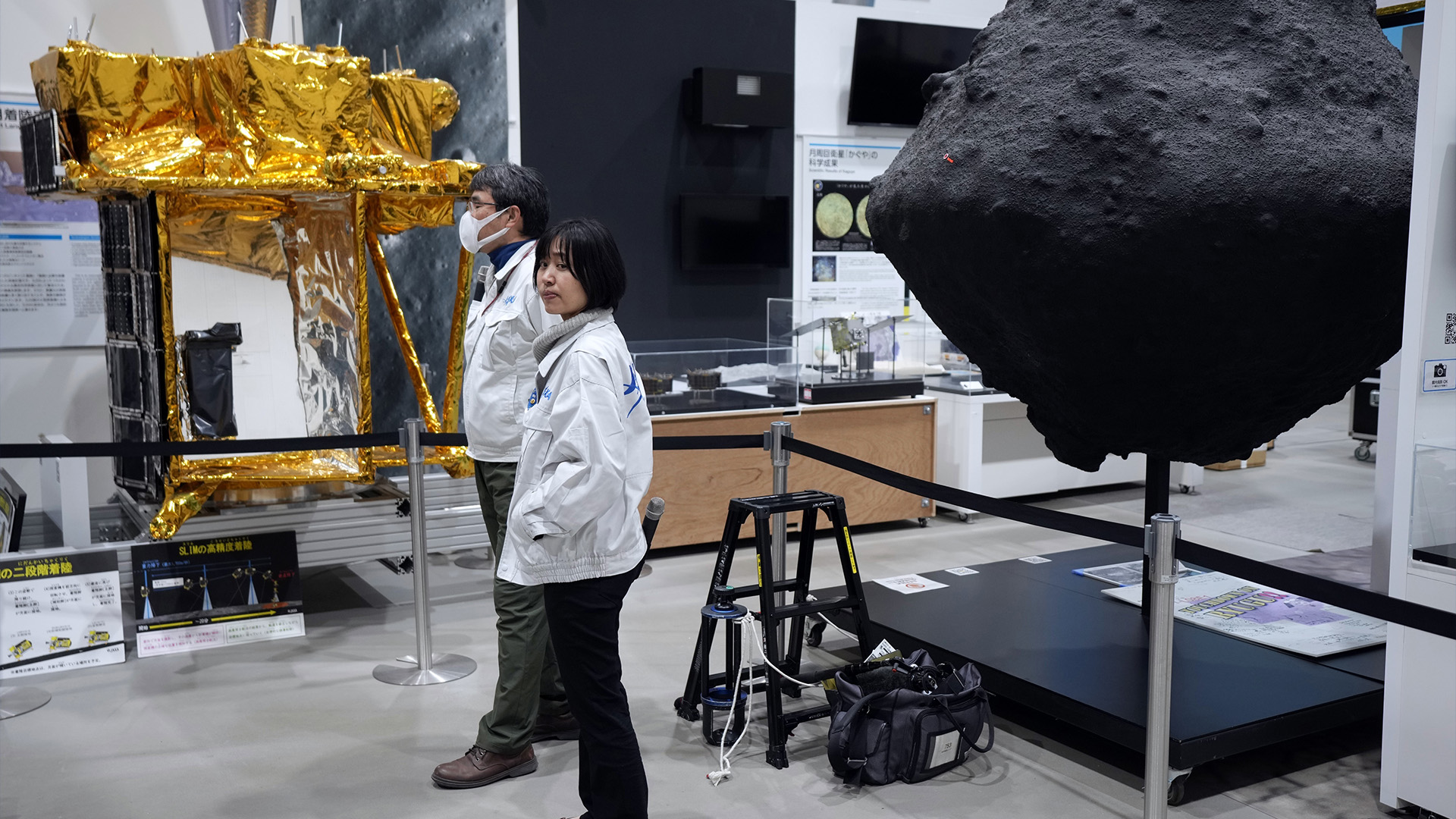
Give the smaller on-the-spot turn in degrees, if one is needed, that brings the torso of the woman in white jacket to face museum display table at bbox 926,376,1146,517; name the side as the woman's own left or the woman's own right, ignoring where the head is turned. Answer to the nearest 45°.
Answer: approximately 135° to the woman's own right

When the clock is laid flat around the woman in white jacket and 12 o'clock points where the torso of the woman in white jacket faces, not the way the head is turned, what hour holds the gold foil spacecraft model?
The gold foil spacecraft model is roughly at 2 o'clock from the woman in white jacket.

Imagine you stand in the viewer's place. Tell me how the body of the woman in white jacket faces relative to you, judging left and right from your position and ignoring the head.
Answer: facing to the left of the viewer
